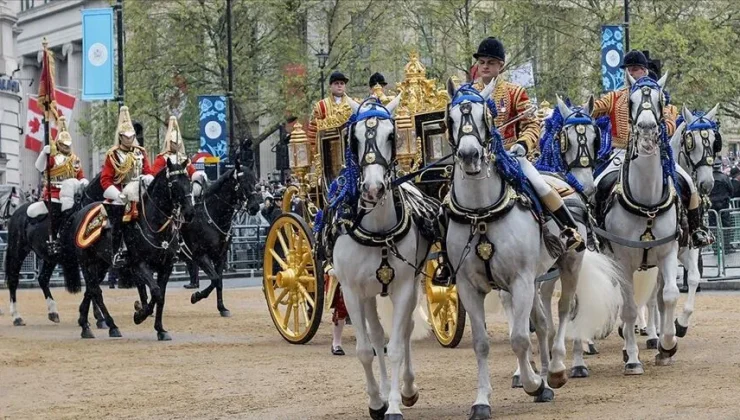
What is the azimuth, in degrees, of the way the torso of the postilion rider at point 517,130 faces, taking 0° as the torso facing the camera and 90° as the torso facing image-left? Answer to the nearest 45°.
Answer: approximately 0°

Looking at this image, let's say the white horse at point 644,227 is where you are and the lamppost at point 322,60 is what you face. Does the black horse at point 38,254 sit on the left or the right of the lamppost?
left

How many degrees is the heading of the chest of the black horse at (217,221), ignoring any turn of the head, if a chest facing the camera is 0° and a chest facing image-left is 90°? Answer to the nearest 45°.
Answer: approximately 315°

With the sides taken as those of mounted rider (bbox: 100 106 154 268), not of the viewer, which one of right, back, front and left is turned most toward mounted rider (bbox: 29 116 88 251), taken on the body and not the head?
back

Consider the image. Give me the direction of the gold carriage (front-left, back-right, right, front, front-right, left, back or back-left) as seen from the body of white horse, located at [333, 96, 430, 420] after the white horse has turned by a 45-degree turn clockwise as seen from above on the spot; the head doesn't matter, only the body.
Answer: back-right

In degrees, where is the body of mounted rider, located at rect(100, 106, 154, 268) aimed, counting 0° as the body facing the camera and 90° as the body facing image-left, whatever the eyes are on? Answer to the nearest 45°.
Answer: approximately 315°

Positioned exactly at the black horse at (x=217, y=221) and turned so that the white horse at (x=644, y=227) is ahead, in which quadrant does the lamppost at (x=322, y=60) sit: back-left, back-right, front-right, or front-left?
back-left

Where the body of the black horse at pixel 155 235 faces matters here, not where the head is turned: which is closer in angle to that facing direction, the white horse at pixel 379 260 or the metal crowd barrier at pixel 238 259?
the white horse
